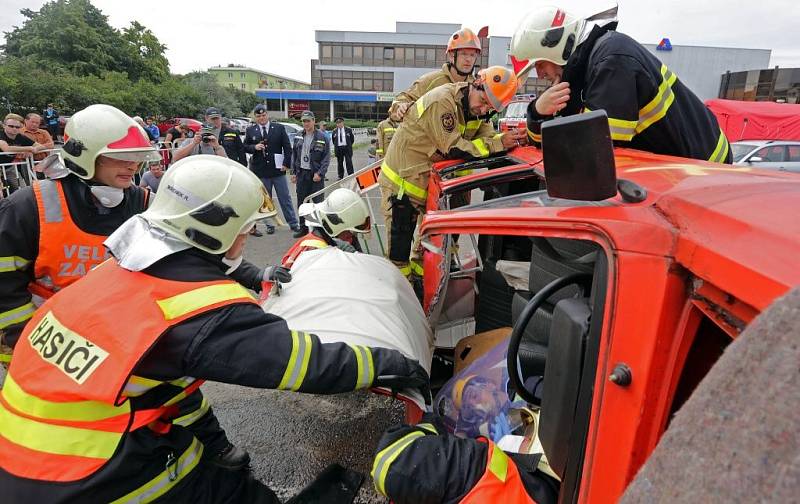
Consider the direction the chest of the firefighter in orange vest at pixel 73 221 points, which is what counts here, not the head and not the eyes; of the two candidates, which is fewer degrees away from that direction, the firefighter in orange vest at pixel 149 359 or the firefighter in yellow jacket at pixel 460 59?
the firefighter in orange vest at pixel 149 359

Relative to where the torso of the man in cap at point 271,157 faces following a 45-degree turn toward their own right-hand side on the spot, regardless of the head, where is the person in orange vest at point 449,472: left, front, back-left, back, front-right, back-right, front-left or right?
front-left

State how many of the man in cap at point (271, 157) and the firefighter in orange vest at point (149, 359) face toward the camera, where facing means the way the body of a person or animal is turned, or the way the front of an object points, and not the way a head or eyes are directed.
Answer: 1

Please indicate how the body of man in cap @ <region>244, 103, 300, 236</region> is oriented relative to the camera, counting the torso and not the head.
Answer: toward the camera

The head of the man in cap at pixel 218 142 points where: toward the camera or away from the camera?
toward the camera

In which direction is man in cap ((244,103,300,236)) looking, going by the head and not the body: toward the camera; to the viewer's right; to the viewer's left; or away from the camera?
toward the camera

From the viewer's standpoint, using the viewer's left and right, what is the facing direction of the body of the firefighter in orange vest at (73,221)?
facing the viewer and to the right of the viewer

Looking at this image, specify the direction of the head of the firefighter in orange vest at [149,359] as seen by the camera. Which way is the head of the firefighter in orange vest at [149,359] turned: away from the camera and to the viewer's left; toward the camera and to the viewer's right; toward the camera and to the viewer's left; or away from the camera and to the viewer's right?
away from the camera and to the viewer's right

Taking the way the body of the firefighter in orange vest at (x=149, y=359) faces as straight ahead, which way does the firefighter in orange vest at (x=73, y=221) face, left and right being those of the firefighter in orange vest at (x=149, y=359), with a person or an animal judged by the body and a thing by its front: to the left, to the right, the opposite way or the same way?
to the right

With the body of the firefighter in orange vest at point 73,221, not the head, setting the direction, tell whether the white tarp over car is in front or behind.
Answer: in front

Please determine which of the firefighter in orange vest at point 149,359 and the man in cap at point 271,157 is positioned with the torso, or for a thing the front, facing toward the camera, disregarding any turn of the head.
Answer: the man in cap

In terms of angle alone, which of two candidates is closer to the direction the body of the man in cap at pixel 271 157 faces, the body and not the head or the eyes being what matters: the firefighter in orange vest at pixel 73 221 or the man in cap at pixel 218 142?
the firefighter in orange vest

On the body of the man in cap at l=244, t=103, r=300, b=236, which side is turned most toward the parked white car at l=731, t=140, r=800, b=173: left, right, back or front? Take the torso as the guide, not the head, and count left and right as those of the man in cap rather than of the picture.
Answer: left

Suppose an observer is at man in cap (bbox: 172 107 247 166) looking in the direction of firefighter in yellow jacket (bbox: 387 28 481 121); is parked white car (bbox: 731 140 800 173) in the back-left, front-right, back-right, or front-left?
front-left

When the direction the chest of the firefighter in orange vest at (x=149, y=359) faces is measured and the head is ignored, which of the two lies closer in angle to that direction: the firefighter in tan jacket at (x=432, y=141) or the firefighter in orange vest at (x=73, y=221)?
the firefighter in tan jacket

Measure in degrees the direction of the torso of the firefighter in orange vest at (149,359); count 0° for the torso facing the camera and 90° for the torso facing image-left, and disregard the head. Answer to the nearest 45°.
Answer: approximately 225°
